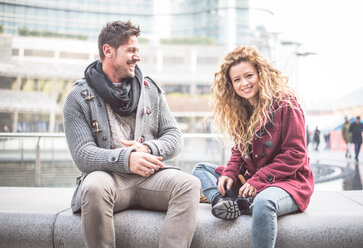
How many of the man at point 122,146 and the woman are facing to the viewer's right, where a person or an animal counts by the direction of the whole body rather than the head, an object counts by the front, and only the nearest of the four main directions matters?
0

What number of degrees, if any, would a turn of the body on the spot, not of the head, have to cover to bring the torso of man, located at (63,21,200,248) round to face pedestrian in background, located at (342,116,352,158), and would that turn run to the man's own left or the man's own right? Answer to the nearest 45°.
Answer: approximately 135° to the man's own left

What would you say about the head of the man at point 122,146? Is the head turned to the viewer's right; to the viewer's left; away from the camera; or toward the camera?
to the viewer's right

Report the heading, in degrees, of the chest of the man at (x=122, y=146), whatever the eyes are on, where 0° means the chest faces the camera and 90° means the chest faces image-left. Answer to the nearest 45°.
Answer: approximately 0°

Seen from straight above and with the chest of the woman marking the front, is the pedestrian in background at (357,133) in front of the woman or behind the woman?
behind

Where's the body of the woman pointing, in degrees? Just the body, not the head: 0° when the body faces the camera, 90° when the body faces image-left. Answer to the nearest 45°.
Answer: approximately 45°
